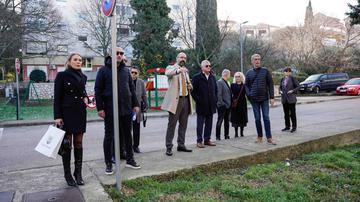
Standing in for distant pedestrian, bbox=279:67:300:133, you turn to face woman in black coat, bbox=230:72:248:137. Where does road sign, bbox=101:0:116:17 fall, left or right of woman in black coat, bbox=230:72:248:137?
left

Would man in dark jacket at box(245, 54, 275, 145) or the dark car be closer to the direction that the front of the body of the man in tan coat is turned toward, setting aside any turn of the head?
the man in dark jacket

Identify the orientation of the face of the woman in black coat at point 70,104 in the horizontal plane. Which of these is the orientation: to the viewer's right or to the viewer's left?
to the viewer's right

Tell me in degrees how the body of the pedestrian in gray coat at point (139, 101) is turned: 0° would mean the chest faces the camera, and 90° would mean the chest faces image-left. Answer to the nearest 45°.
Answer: approximately 0°

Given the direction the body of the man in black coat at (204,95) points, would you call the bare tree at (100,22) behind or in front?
behind

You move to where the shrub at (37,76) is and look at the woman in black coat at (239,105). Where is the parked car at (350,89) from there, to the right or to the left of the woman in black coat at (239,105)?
left

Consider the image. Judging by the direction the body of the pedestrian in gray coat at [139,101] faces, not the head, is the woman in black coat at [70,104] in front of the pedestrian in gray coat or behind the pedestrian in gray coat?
in front

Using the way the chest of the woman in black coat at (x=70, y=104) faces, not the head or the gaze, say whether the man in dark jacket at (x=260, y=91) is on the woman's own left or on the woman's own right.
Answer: on the woman's own left

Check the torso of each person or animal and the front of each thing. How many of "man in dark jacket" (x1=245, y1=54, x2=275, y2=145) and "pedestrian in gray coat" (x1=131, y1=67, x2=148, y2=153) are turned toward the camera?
2
